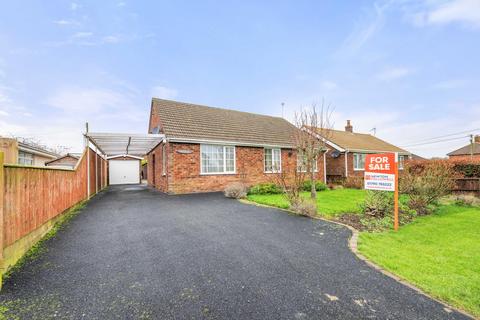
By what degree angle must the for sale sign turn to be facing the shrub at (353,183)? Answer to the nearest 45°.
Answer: approximately 180°

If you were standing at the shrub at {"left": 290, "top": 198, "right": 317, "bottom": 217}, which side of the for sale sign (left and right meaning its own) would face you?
right

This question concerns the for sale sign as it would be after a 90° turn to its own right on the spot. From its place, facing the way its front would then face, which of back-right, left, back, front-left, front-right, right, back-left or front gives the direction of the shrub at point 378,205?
right

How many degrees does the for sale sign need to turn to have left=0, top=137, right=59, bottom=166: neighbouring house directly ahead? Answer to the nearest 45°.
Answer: approximately 90° to its right

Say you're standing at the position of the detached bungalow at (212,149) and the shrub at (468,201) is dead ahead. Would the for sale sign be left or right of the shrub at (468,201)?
right

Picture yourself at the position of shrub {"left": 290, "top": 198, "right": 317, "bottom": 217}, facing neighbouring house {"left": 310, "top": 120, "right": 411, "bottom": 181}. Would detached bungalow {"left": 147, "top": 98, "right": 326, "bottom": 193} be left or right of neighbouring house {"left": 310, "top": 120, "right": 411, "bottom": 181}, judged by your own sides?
left

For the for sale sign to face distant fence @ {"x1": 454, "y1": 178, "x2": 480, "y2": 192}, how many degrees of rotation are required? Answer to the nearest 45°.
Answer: approximately 135° to its left

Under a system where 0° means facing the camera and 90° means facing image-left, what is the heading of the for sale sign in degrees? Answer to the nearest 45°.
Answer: approximately 0°

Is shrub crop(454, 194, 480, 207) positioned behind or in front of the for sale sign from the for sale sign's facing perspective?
behind
